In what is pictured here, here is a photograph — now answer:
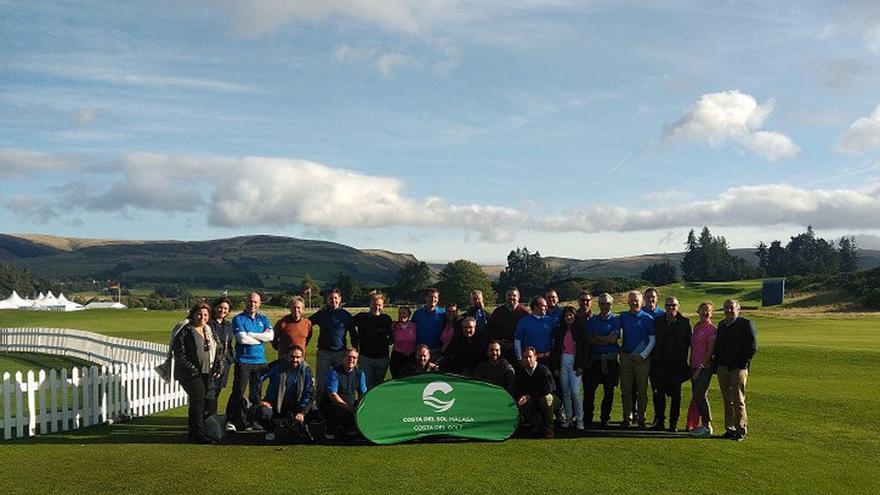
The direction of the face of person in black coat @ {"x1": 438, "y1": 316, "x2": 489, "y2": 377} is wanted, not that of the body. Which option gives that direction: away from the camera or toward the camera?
toward the camera

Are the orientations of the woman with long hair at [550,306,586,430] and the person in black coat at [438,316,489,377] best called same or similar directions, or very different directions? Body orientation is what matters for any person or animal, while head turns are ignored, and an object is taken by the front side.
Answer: same or similar directions

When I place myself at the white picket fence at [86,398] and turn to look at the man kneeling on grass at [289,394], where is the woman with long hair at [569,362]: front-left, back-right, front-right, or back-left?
front-left

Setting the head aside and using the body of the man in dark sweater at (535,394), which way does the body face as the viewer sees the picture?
toward the camera

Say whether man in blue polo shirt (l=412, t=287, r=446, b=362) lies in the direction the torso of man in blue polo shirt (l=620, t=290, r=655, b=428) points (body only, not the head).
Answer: no

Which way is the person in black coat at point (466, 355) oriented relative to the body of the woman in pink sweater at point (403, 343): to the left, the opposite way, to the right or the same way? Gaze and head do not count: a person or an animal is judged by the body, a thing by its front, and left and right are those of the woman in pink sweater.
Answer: the same way

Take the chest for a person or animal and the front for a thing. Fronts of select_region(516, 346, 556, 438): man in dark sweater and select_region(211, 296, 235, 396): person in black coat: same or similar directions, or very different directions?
same or similar directions

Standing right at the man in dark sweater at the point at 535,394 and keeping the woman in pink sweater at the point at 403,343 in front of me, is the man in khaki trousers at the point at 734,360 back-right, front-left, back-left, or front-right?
back-right

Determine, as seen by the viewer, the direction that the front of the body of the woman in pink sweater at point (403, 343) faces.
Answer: toward the camera

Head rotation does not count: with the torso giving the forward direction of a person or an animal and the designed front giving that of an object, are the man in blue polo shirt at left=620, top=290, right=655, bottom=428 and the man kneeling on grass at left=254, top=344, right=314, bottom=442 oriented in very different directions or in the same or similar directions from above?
same or similar directions

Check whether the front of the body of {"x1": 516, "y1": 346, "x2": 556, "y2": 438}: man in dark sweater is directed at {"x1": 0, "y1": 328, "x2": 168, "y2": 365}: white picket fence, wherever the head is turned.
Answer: no

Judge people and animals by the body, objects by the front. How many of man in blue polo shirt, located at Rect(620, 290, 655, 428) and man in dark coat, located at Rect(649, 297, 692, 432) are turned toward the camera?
2

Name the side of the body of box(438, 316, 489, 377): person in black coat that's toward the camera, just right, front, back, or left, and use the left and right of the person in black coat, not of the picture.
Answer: front

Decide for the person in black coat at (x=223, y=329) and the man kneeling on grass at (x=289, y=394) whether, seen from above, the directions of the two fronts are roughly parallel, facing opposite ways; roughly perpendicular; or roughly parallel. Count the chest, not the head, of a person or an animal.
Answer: roughly parallel

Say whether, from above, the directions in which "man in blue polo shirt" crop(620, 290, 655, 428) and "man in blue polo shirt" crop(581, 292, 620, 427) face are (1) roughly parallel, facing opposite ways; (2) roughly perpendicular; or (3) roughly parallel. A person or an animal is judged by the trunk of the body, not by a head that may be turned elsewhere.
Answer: roughly parallel

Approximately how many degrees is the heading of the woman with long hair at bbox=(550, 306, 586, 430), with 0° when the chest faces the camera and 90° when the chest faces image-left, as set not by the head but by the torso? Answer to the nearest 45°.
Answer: approximately 0°

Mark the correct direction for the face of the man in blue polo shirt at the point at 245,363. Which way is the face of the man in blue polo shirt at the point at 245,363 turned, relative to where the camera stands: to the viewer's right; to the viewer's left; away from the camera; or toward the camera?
toward the camera

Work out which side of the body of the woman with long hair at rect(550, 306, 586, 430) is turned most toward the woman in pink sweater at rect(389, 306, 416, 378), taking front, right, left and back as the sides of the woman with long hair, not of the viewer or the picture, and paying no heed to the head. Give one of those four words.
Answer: right

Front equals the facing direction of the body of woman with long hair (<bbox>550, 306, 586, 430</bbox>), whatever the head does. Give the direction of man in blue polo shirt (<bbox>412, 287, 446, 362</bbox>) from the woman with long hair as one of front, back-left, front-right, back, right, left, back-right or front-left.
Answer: right

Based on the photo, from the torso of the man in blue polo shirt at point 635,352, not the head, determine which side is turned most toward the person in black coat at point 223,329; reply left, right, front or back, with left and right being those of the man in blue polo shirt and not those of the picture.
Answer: right

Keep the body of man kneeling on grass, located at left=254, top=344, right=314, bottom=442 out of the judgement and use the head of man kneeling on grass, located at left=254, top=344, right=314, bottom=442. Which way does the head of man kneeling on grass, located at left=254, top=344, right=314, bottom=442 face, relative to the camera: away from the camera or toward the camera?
toward the camera

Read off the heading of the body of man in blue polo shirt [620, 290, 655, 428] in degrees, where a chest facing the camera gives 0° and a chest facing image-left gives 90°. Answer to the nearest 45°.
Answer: approximately 0°

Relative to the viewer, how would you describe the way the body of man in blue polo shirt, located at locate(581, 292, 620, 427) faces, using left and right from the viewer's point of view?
facing the viewer

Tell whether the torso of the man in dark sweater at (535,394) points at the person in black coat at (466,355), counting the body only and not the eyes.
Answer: no
